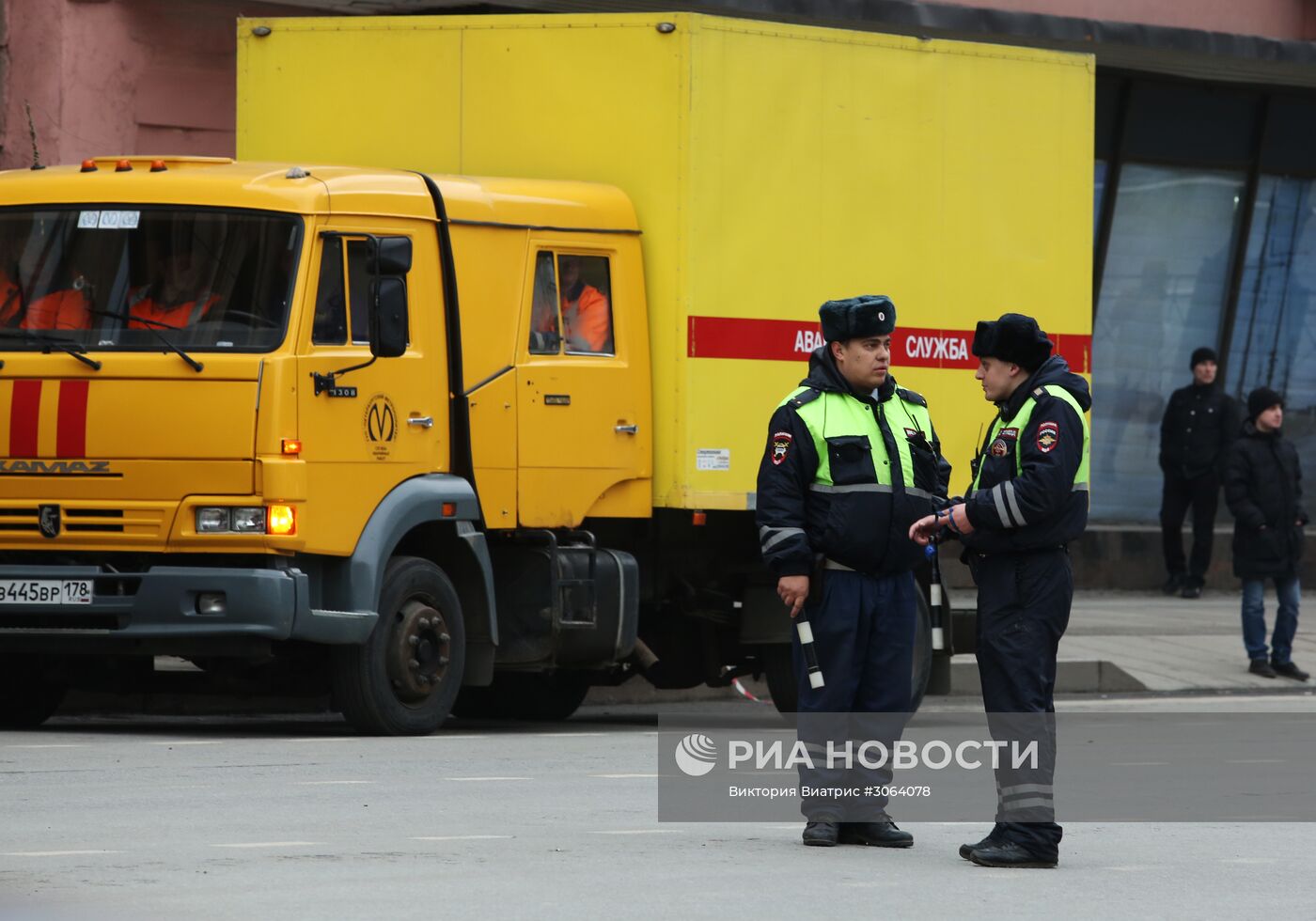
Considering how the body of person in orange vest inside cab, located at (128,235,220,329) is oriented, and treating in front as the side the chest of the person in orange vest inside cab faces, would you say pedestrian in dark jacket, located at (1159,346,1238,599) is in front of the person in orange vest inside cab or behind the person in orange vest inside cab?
behind

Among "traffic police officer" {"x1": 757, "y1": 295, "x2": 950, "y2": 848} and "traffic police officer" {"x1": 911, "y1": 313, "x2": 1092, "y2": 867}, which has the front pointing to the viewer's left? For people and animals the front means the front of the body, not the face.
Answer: "traffic police officer" {"x1": 911, "y1": 313, "x2": 1092, "y2": 867}

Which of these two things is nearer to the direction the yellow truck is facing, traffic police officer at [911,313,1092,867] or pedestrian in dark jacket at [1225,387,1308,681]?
the traffic police officer

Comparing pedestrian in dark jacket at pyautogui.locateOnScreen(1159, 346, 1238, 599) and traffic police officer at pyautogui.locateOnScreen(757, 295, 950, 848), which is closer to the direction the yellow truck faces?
the traffic police officer

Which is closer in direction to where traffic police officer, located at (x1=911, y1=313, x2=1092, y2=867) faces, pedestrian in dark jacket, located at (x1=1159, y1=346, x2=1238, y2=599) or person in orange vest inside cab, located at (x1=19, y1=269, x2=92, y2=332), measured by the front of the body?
the person in orange vest inside cab

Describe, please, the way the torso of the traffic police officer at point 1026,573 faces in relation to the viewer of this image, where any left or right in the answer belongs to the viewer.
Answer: facing to the left of the viewer

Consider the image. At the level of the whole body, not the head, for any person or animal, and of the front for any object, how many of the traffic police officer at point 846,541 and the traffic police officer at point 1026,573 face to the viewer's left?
1

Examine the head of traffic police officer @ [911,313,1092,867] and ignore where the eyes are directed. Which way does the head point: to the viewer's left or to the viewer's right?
to the viewer's left

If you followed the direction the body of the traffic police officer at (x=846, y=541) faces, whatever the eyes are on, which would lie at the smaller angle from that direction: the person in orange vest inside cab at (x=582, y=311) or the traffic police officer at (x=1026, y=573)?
the traffic police officer
